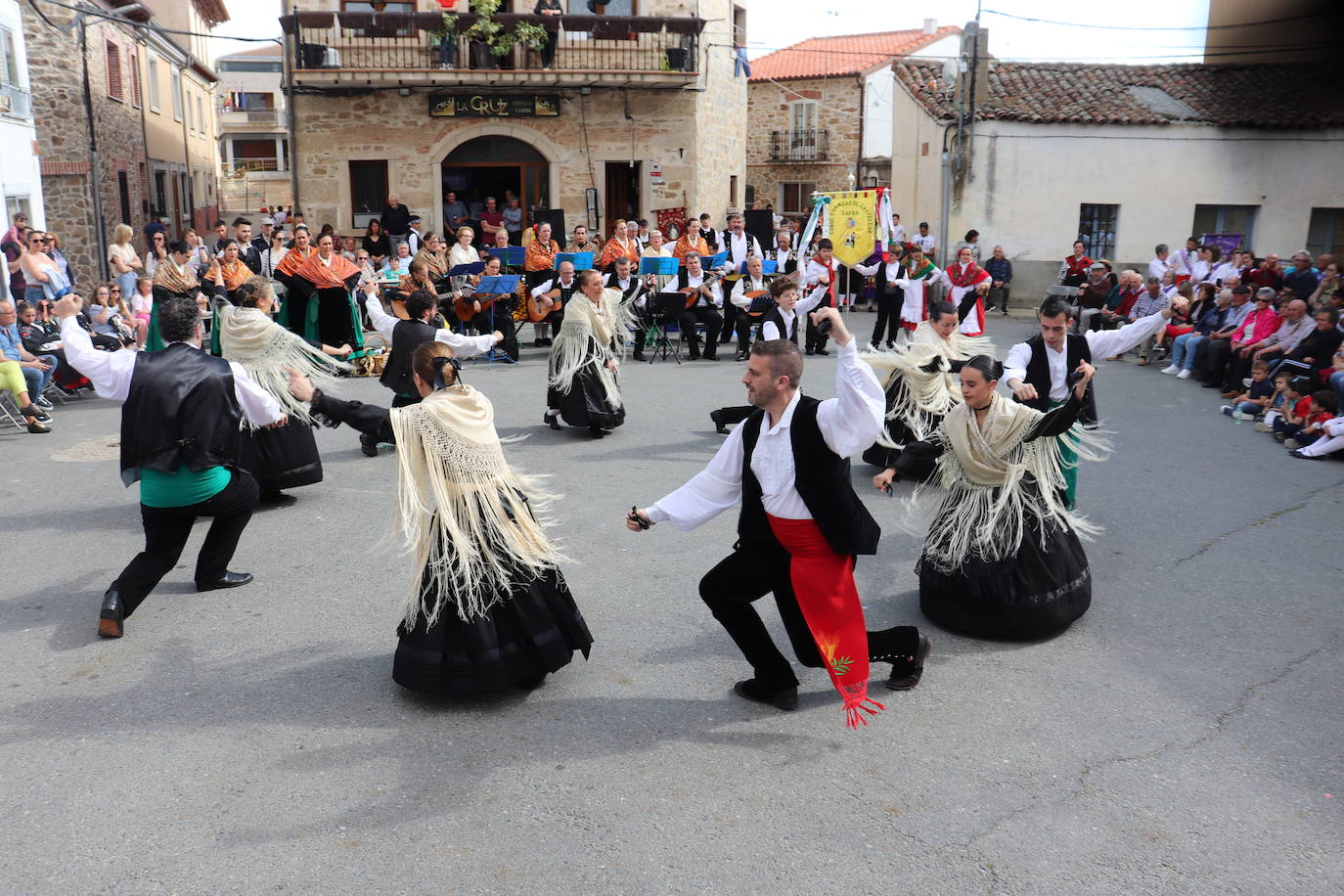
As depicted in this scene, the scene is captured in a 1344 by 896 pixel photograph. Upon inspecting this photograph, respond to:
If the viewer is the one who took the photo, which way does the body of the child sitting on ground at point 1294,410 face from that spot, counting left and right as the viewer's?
facing to the left of the viewer

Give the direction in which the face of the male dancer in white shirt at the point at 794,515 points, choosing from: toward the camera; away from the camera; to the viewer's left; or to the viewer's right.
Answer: to the viewer's left

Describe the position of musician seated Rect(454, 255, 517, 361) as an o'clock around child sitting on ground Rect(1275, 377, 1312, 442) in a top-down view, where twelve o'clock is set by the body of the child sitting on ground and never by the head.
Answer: The musician seated is roughly at 12 o'clock from the child sitting on ground.

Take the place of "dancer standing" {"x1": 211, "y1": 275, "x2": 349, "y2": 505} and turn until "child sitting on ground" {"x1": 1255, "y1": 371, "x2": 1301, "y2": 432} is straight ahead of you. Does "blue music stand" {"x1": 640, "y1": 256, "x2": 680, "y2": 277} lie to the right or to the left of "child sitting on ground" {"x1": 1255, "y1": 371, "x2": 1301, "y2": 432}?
left

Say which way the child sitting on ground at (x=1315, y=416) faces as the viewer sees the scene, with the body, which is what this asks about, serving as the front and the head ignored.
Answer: to the viewer's left

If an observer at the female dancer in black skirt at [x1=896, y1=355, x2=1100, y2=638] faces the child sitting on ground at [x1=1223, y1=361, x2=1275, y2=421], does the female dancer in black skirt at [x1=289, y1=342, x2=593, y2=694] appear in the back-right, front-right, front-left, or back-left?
back-left

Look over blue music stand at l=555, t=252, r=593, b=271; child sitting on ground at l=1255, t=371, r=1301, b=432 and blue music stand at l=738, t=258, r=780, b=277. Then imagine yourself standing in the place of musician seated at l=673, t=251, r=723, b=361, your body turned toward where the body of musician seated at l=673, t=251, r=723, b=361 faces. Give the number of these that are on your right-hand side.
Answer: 1

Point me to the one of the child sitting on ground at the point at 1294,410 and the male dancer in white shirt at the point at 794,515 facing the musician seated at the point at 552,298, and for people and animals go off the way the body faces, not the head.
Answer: the child sitting on ground

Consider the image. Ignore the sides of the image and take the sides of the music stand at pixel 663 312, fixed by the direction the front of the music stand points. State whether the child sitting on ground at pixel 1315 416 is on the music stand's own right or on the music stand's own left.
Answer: on the music stand's own right

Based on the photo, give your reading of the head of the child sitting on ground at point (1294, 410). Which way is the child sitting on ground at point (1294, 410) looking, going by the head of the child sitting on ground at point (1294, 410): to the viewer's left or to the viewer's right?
to the viewer's left

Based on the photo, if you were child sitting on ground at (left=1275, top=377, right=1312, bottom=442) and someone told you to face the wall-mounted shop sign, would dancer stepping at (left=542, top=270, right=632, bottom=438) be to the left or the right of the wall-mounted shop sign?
left

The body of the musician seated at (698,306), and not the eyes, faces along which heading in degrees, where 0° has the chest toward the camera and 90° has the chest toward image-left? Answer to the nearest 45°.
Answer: approximately 0°

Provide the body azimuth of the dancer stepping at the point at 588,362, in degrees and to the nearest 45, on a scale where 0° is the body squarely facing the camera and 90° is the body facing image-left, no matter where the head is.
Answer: approximately 315°
